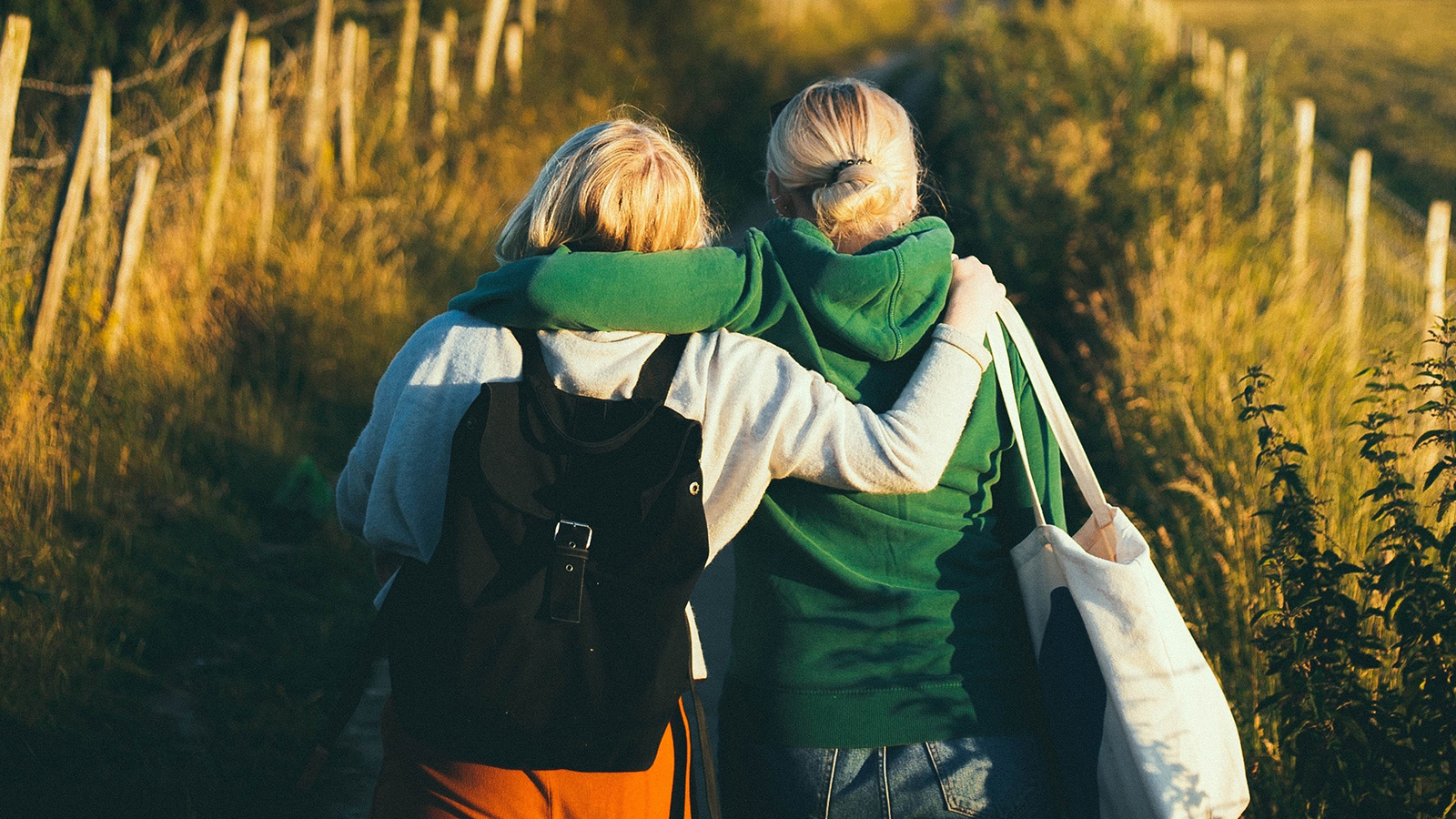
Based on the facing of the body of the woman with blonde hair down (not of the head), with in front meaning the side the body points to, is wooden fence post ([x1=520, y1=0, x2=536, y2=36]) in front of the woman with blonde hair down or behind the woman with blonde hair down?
in front

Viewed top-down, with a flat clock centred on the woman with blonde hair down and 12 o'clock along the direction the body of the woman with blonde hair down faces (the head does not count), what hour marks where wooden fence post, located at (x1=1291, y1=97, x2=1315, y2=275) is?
The wooden fence post is roughly at 1 o'clock from the woman with blonde hair down.

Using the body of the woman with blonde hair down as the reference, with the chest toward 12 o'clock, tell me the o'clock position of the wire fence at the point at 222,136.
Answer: The wire fence is roughly at 11 o'clock from the woman with blonde hair down.

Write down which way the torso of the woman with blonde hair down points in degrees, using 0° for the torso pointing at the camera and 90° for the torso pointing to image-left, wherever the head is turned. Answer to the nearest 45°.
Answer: approximately 180°

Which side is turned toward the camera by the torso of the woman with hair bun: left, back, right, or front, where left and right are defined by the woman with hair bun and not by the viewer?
back

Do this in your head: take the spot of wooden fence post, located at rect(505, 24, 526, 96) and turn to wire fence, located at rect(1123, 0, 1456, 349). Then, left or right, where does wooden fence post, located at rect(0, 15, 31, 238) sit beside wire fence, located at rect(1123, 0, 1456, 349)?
right

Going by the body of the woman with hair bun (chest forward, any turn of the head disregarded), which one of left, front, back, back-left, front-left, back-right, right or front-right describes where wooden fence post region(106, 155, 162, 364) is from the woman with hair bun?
front-left

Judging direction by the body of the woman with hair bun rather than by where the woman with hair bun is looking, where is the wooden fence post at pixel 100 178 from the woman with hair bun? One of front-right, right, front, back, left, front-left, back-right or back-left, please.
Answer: front-left

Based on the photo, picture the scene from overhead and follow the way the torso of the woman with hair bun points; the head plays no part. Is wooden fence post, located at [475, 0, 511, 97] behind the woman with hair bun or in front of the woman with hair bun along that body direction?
in front

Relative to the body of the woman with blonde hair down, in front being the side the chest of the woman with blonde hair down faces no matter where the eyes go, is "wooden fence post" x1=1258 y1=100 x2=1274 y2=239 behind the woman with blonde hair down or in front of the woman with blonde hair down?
in front

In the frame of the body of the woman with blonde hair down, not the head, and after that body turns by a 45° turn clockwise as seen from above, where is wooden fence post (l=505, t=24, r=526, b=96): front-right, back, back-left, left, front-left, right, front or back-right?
front-left

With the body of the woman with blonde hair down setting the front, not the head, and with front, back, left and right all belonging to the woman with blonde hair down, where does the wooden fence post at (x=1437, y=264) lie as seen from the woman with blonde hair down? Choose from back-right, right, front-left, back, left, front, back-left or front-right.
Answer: front-right

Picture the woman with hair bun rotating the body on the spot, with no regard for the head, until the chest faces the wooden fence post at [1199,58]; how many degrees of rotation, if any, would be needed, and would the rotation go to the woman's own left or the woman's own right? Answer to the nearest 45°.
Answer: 0° — they already face it

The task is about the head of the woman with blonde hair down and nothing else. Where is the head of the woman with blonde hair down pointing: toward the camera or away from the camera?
away from the camera

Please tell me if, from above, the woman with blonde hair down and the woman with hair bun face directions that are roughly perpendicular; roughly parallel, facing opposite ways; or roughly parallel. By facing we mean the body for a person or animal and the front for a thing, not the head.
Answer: roughly parallel

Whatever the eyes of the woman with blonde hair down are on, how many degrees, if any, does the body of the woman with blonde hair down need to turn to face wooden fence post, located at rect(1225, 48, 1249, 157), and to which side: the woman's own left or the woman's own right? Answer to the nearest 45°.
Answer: approximately 45° to the woman's own right

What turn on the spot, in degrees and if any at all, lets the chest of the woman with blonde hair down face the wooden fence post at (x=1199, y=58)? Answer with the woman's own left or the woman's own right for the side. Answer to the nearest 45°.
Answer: approximately 45° to the woman's own right

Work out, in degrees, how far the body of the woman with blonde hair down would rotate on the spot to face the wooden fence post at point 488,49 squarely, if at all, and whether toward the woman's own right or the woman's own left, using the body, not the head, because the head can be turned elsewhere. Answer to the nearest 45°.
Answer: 0° — they already face it
